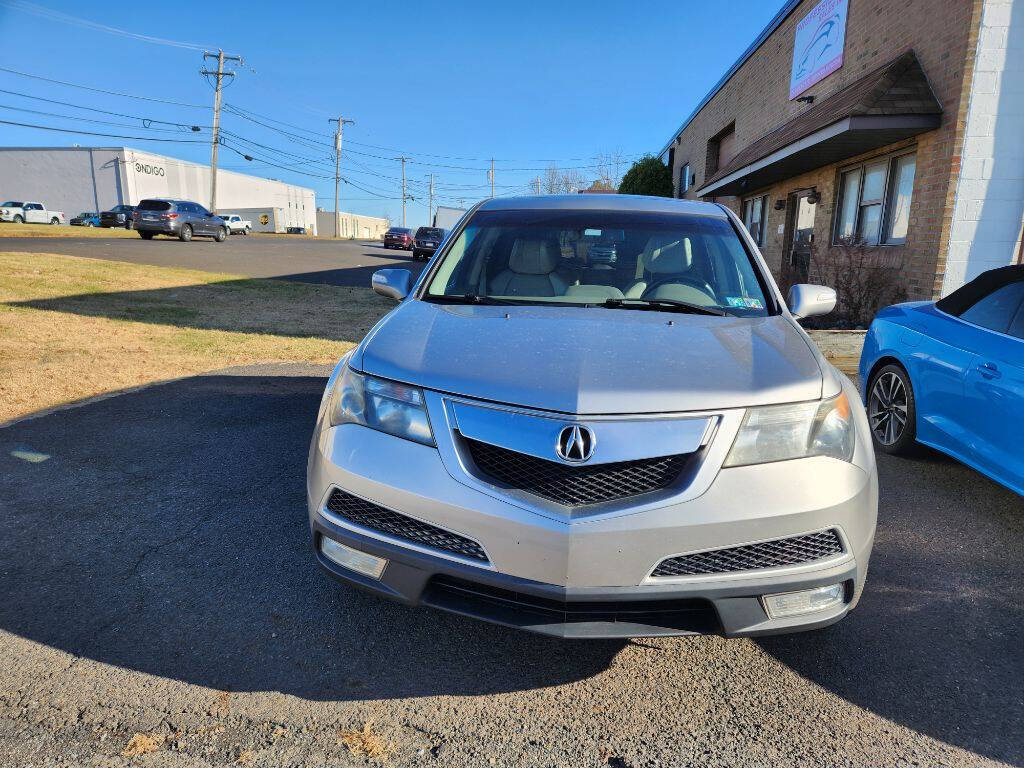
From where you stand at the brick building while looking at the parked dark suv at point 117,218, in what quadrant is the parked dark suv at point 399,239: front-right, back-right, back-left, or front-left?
front-right

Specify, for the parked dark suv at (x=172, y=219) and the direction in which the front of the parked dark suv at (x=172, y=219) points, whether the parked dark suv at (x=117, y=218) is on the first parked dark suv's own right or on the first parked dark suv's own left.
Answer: on the first parked dark suv's own left

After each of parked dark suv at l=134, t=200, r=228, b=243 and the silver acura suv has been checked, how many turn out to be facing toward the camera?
1

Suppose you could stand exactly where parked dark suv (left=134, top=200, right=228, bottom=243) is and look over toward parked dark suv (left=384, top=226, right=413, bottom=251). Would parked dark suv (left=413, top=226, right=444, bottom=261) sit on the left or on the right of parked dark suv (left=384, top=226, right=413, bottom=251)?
right

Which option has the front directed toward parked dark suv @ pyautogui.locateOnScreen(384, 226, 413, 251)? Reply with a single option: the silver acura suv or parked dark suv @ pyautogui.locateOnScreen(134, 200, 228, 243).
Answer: parked dark suv @ pyautogui.locateOnScreen(134, 200, 228, 243)

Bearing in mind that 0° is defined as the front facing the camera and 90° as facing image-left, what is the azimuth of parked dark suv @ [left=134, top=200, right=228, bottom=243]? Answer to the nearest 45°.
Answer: approximately 225°

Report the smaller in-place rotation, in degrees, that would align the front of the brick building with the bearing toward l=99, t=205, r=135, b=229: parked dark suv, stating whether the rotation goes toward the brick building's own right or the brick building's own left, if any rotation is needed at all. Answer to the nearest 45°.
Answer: approximately 90° to the brick building's own right

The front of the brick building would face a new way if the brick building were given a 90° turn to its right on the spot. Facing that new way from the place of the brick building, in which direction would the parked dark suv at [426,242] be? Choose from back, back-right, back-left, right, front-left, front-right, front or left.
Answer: front

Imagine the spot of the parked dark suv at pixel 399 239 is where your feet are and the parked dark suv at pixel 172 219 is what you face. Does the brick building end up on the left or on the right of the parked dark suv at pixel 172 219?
left

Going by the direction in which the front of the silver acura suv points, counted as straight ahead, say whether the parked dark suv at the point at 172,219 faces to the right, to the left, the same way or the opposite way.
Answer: the opposite way

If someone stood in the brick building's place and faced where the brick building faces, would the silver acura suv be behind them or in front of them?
in front

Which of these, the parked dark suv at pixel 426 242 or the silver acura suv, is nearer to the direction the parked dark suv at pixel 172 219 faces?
the parked dark suv

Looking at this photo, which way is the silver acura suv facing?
toward the camera

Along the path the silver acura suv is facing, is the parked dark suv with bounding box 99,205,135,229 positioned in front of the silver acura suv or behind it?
behind

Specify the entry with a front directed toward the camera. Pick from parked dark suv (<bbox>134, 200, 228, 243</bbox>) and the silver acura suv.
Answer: the silver acura suv

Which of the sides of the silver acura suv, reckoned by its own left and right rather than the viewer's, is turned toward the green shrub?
back

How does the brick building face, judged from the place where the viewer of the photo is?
facing the viewer and to the left of the viewer
